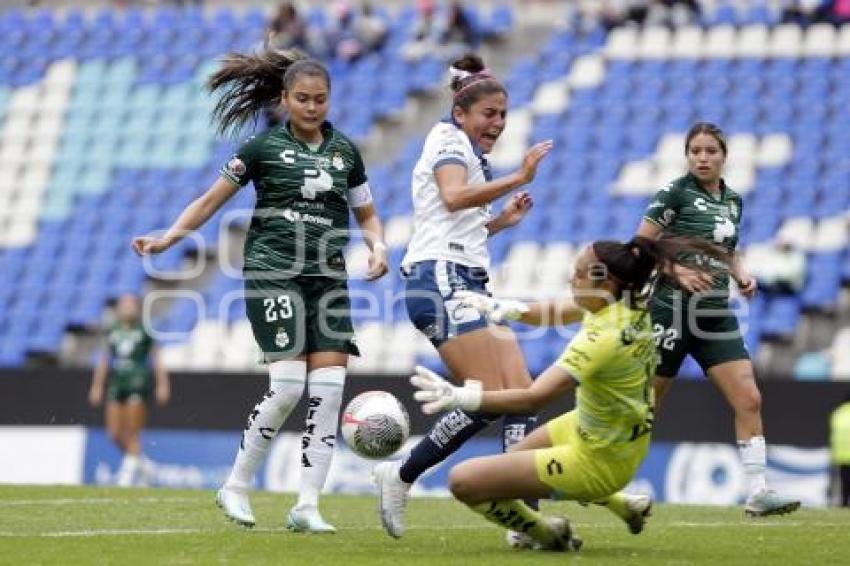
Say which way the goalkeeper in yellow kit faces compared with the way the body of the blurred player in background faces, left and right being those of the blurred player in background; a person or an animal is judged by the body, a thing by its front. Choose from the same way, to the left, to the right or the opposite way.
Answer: to the right

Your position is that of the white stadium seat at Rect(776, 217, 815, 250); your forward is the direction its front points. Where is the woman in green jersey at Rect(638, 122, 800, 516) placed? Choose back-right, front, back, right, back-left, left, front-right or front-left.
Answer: front-left

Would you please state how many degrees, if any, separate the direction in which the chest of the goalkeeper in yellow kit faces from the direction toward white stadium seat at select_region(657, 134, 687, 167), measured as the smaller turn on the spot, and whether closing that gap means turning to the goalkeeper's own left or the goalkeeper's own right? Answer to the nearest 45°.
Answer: approximately 90° to the goalkeeper's own right

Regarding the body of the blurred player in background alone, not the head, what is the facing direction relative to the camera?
toward the camera

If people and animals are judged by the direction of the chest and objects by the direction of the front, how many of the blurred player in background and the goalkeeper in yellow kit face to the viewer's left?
1

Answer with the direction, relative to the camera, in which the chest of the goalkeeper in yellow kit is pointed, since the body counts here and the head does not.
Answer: to the viewer's left

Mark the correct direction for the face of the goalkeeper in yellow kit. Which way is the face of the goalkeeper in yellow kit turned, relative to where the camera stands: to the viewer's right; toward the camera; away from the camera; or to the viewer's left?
to the viewer's left

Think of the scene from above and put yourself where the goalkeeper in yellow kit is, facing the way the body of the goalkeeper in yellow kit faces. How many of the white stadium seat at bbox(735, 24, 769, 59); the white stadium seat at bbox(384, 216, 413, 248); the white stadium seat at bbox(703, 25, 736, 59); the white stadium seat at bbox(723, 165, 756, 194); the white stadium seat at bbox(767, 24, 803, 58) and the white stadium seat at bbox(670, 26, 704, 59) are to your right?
6

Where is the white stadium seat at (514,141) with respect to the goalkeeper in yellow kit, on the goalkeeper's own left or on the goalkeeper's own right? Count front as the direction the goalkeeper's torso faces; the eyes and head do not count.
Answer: on the goalkeeper's own right

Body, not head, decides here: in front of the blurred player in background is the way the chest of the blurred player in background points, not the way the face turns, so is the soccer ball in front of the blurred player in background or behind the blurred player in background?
in front

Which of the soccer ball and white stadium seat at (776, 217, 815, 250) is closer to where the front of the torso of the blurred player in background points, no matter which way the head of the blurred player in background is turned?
the soccer ball

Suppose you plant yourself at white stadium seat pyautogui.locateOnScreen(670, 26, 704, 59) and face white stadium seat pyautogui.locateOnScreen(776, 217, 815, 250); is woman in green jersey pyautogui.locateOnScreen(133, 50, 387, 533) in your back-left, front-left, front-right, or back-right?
front-right

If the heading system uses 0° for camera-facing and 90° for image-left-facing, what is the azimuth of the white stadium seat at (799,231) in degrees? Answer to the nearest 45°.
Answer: approximately 45°
